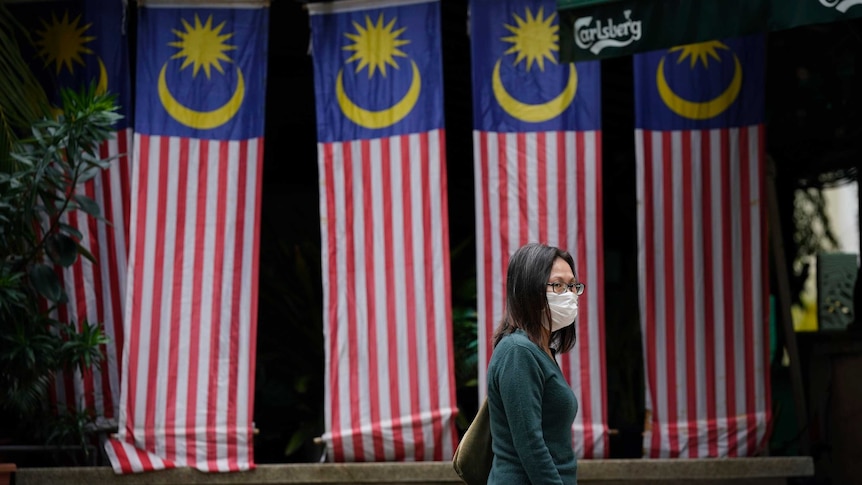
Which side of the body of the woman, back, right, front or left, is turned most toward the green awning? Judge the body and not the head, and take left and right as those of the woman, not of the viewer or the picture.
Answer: left

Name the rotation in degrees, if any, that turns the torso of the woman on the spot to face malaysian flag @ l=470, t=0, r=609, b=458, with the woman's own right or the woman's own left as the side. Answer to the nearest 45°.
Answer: approximately 90° to the woman's own left

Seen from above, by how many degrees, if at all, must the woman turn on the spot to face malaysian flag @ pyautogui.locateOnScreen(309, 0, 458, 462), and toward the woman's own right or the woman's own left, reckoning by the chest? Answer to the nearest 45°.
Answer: approximately 90° to the woman's own left

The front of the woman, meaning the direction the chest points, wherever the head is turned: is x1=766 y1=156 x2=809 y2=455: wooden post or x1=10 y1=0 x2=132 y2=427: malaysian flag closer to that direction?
the wooden post

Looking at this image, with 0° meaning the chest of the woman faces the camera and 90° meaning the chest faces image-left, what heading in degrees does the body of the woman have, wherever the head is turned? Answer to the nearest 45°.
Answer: approximately 270°

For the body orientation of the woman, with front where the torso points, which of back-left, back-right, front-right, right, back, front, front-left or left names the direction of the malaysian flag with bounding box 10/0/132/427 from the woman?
back-left
